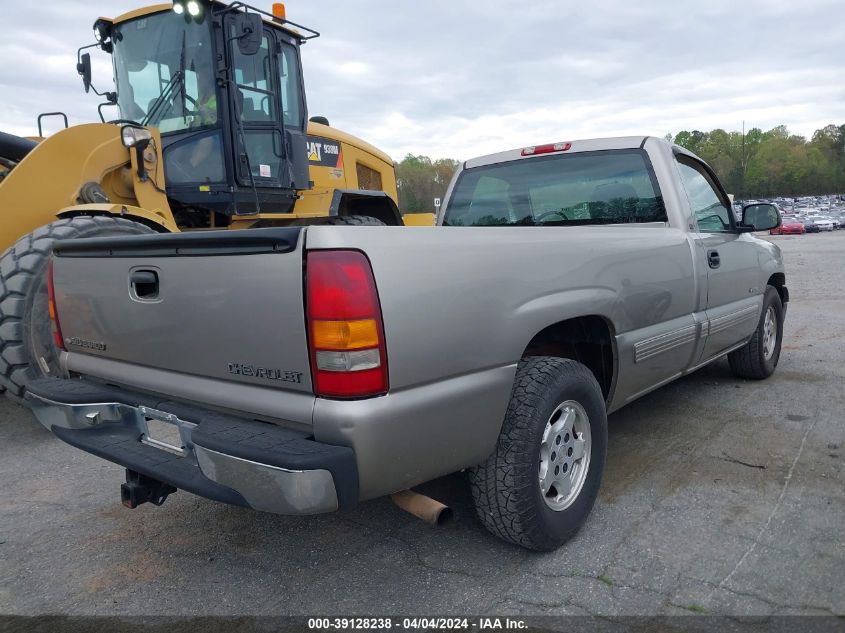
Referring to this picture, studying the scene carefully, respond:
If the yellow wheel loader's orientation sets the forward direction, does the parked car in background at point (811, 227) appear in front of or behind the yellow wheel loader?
behind

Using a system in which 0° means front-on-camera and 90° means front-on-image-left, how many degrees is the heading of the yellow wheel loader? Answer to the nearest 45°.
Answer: approximately 45°

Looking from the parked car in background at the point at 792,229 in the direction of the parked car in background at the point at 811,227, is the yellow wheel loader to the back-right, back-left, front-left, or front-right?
back-right

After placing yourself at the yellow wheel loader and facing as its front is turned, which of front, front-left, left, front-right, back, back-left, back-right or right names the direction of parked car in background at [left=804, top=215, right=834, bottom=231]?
back

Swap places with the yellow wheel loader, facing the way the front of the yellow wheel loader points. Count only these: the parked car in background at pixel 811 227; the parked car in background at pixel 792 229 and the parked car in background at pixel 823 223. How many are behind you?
3

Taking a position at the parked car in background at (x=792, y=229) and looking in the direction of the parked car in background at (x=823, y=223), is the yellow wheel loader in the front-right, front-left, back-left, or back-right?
back-right

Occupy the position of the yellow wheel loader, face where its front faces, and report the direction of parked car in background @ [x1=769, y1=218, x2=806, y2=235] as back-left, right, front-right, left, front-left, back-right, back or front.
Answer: back
